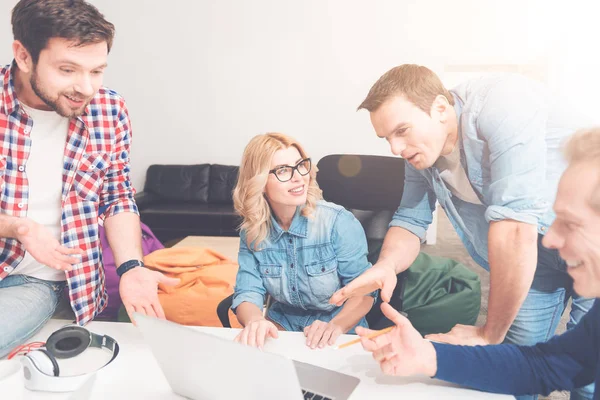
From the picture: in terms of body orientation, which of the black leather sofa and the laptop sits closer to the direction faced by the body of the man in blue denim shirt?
the laptop

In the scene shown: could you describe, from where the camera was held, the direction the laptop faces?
facing away from the viewer and to the right of the viewer

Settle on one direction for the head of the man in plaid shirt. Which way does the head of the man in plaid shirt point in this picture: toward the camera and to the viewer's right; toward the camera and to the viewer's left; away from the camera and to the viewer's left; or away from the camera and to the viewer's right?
toward the camera and to the viewer's right

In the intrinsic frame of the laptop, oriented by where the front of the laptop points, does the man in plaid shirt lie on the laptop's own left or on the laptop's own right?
on the laptop's own left

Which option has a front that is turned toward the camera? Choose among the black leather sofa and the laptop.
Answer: the black leather sofa

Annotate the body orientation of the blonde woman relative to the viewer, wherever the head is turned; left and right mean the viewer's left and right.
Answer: facing the viewer

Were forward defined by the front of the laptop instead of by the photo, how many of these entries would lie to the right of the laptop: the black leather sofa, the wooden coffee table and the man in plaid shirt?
0

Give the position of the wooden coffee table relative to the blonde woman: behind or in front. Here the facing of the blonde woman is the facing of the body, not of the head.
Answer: behind

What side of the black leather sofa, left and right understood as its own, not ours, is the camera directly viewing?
front

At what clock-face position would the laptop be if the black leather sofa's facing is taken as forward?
The laptop is roughly at 12 o'clock from the black leather sofa.

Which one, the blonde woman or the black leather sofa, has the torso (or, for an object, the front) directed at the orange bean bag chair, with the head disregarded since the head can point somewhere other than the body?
the black leather sofa

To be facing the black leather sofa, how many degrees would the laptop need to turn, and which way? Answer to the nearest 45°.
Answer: approximately 45° to its left

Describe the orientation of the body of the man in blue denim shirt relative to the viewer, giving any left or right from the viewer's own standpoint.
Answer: facing the viewer and to the left of the viewer

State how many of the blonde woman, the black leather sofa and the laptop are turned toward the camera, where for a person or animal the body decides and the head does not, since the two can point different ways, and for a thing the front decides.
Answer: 2

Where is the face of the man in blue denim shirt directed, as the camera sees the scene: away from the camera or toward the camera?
toward the camera

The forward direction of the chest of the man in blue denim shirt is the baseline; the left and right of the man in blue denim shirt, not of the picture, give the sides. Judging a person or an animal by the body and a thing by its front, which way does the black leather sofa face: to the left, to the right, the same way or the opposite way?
to the left

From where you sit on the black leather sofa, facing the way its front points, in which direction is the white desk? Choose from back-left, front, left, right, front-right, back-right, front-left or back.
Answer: front
